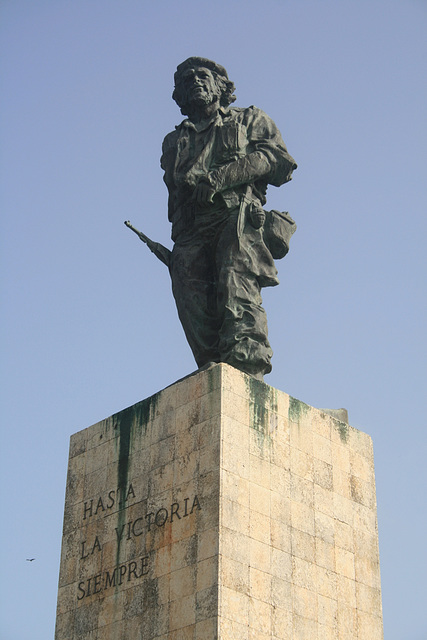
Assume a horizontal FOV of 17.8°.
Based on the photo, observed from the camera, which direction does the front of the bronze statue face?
facing the viewer and to the left of the viewer
